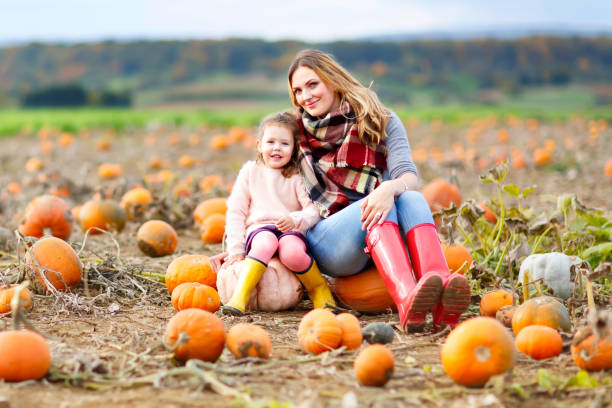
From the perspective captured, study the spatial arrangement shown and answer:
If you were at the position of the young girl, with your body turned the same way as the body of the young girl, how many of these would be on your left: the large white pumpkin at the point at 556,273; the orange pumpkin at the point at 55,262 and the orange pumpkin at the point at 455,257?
2

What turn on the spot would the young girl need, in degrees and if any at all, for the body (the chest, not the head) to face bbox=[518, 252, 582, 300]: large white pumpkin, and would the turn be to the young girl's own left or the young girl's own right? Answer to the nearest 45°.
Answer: approximately 90° to the young girl's own left

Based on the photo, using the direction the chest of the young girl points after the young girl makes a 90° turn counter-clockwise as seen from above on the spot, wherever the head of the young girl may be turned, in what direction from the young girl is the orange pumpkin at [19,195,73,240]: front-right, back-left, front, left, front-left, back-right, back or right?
back-left

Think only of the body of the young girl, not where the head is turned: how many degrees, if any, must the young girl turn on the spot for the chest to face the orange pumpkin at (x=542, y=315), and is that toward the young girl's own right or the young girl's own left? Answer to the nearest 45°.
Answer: approximately 45° to the young girl's own left

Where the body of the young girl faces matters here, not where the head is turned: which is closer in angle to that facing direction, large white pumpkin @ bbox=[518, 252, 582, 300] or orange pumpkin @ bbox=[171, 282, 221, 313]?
the orange pumpkin

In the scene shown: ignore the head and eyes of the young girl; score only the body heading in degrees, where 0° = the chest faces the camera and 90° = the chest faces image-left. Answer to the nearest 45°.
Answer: approximately 0°

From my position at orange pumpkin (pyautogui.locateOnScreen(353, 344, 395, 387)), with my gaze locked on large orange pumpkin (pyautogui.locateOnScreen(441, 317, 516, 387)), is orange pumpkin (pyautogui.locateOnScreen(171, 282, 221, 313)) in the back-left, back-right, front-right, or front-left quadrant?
back-left

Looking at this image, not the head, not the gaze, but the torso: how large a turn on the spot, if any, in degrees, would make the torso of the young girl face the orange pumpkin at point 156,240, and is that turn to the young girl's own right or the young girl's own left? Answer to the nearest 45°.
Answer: approximately 135° to the young girl's own right

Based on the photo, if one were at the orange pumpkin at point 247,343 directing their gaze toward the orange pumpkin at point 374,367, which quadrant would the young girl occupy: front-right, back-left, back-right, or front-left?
back-left

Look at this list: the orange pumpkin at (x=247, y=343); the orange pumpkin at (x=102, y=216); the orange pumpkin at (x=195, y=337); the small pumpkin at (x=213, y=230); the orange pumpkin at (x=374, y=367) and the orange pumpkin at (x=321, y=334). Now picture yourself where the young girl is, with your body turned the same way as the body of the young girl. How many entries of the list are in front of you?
4

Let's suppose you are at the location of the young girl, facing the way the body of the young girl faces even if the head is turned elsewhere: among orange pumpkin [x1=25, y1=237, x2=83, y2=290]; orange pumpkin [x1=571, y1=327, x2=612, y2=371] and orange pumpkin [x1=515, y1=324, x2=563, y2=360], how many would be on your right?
1
